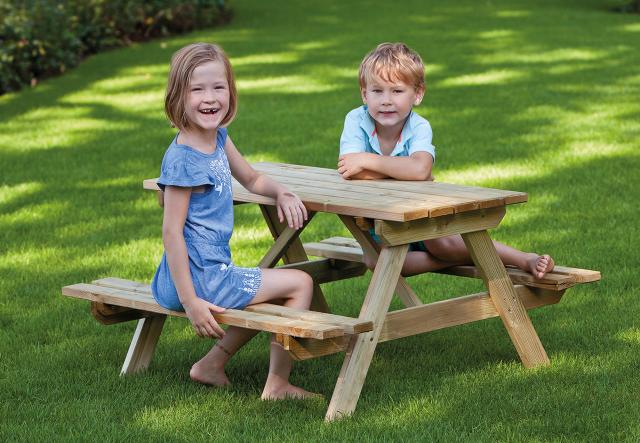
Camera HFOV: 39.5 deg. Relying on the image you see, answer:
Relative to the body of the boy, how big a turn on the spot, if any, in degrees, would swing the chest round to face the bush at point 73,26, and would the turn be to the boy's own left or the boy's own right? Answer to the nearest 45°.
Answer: approximately 135° to the boy's own right

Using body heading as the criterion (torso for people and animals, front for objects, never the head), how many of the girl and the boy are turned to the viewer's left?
0

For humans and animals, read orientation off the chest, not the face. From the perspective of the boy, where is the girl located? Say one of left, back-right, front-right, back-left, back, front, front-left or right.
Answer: front-right

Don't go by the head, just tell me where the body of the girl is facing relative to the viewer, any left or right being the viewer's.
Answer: facing the viewer and to the right of the viewer

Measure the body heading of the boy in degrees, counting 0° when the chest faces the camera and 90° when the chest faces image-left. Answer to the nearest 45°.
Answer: approximately 0°

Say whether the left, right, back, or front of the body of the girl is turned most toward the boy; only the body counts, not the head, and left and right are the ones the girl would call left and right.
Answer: left

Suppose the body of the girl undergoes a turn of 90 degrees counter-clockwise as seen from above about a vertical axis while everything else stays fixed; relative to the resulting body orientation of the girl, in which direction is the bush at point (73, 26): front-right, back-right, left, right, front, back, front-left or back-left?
front-left
